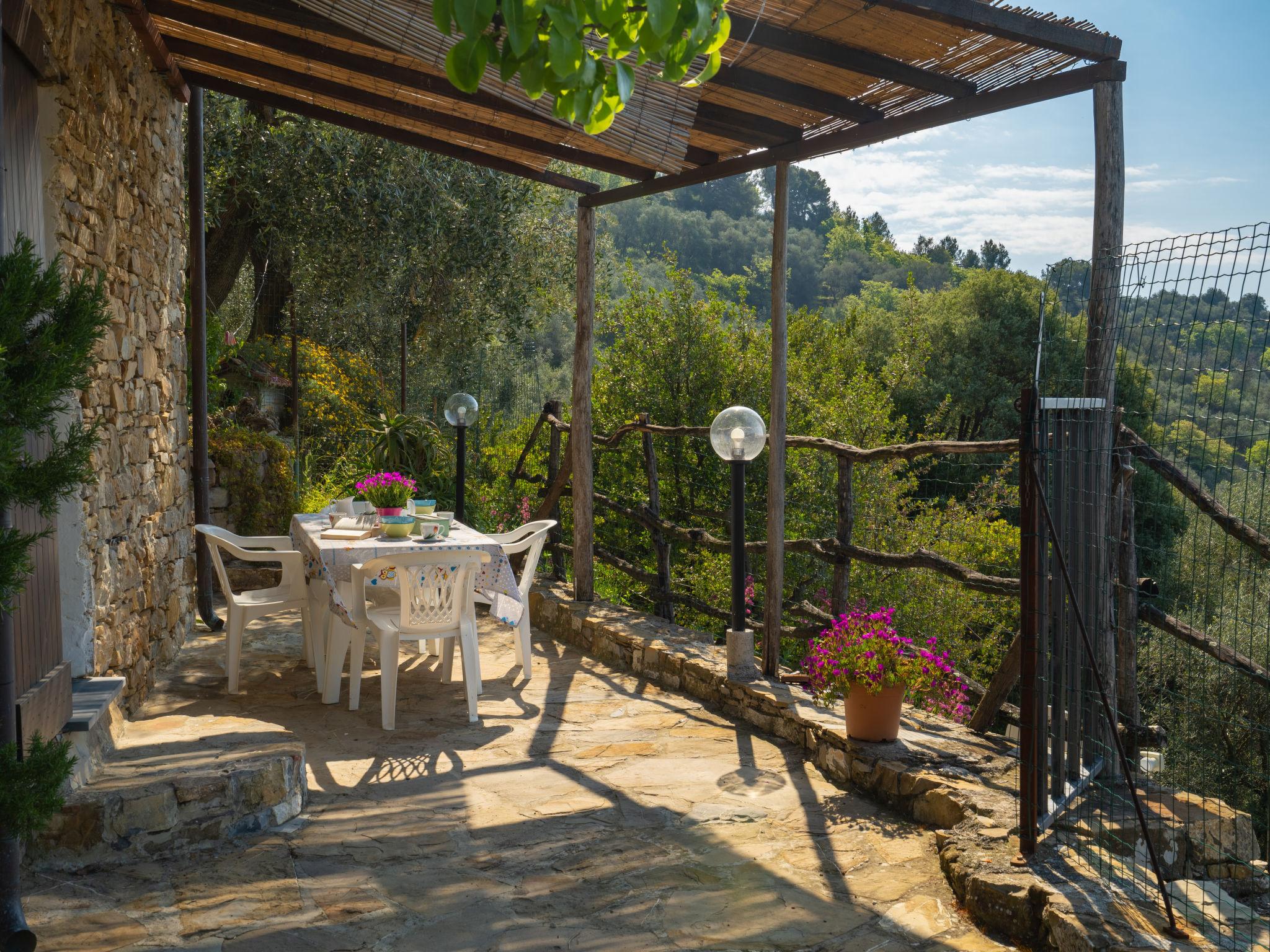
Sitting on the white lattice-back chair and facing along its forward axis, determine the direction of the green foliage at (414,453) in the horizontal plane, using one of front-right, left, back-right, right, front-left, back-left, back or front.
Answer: front-right

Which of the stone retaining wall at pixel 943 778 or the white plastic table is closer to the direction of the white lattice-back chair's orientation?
the white plastic table

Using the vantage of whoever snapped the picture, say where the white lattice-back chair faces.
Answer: facing away from the viewer and to the left of the viewer

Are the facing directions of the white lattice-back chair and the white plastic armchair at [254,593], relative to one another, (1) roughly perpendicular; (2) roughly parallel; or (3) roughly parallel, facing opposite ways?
roughly perpendicular

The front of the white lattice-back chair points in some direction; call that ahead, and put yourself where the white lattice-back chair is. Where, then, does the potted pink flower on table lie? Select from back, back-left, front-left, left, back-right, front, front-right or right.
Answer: front-right

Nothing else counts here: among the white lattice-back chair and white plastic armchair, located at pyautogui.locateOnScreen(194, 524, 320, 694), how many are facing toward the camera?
0

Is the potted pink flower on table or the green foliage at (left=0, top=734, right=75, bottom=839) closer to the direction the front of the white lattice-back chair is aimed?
the potted pink flower on table

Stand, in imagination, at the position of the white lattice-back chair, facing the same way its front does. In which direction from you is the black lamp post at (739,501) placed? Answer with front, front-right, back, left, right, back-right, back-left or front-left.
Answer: back-right

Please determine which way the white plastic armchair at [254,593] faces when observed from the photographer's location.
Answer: facing away from the viewer and to the right of the viewer

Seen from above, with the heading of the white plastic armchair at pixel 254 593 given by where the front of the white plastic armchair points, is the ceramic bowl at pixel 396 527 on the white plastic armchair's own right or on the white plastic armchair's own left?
on the white plastic armchair's own right

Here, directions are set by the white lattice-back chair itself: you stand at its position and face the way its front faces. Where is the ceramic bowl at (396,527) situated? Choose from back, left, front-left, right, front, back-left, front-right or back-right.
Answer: front-right
